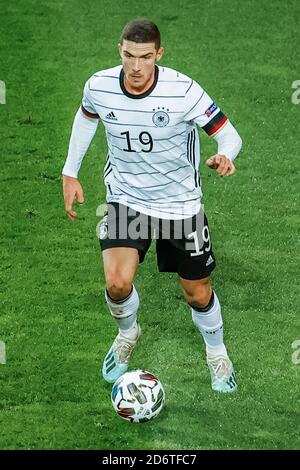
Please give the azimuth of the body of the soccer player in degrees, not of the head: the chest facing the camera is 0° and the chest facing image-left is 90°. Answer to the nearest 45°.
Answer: approximately 0°
